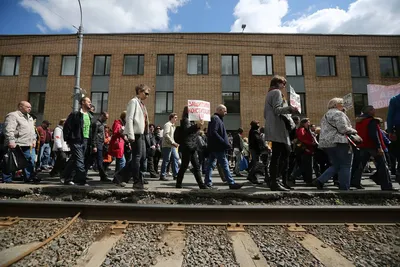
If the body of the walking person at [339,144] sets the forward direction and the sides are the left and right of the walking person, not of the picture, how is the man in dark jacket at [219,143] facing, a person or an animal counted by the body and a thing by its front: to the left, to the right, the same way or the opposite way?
the same way

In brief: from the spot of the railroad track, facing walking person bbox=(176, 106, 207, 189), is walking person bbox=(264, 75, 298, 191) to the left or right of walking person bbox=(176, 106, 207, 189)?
right
